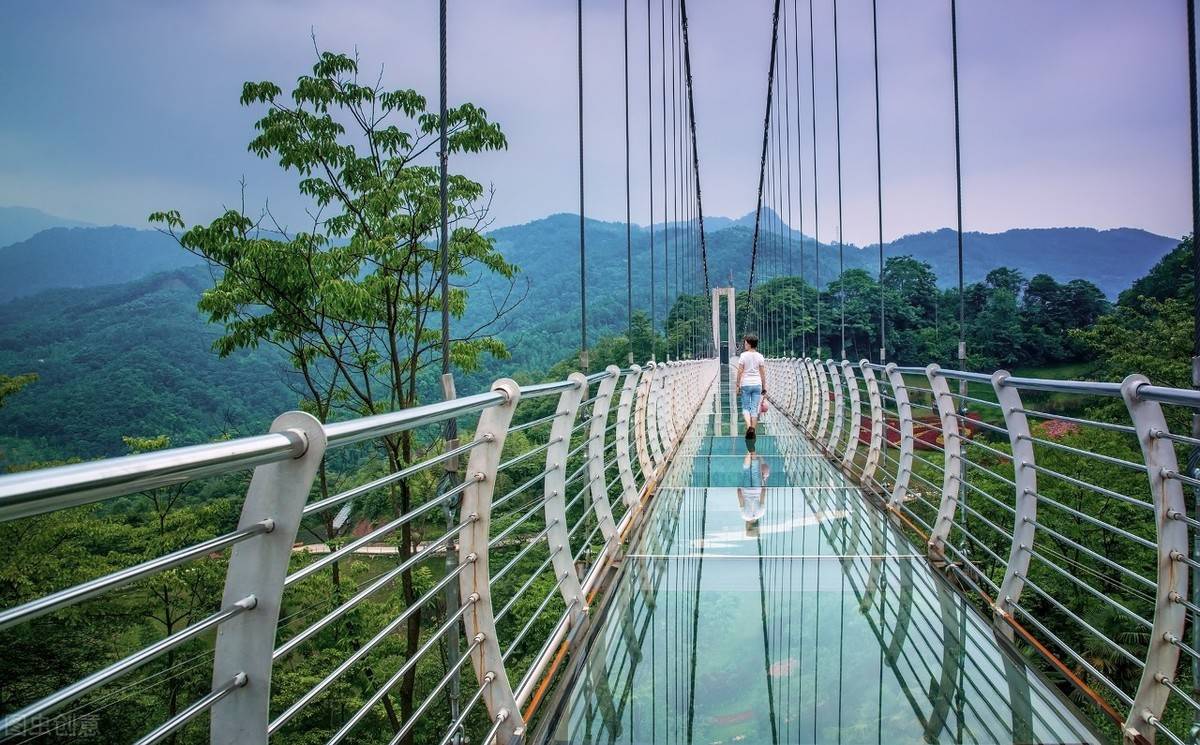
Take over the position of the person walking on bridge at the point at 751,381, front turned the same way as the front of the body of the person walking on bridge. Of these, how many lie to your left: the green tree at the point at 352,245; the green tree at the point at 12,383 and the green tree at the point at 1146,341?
2

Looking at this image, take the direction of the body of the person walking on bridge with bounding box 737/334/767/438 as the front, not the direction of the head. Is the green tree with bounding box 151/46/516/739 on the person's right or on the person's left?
on the person's left

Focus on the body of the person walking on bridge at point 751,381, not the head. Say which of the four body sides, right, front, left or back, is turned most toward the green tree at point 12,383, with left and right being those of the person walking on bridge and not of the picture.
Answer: left

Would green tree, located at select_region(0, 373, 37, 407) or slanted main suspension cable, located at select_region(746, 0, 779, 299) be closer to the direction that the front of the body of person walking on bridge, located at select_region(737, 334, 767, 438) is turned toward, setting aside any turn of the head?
the slanted main suspension cable

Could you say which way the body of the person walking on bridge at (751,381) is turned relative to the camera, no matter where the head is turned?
away from the camera

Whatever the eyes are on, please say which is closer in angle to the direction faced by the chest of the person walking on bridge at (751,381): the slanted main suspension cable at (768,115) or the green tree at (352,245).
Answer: the slanted main suspension cable

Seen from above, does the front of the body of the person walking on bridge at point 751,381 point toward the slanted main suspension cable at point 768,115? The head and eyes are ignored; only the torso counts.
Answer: yes

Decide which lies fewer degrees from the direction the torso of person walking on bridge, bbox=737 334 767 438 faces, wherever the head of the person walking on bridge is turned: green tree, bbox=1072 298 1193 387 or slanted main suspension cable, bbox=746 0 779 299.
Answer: the slanted main suspension cable
